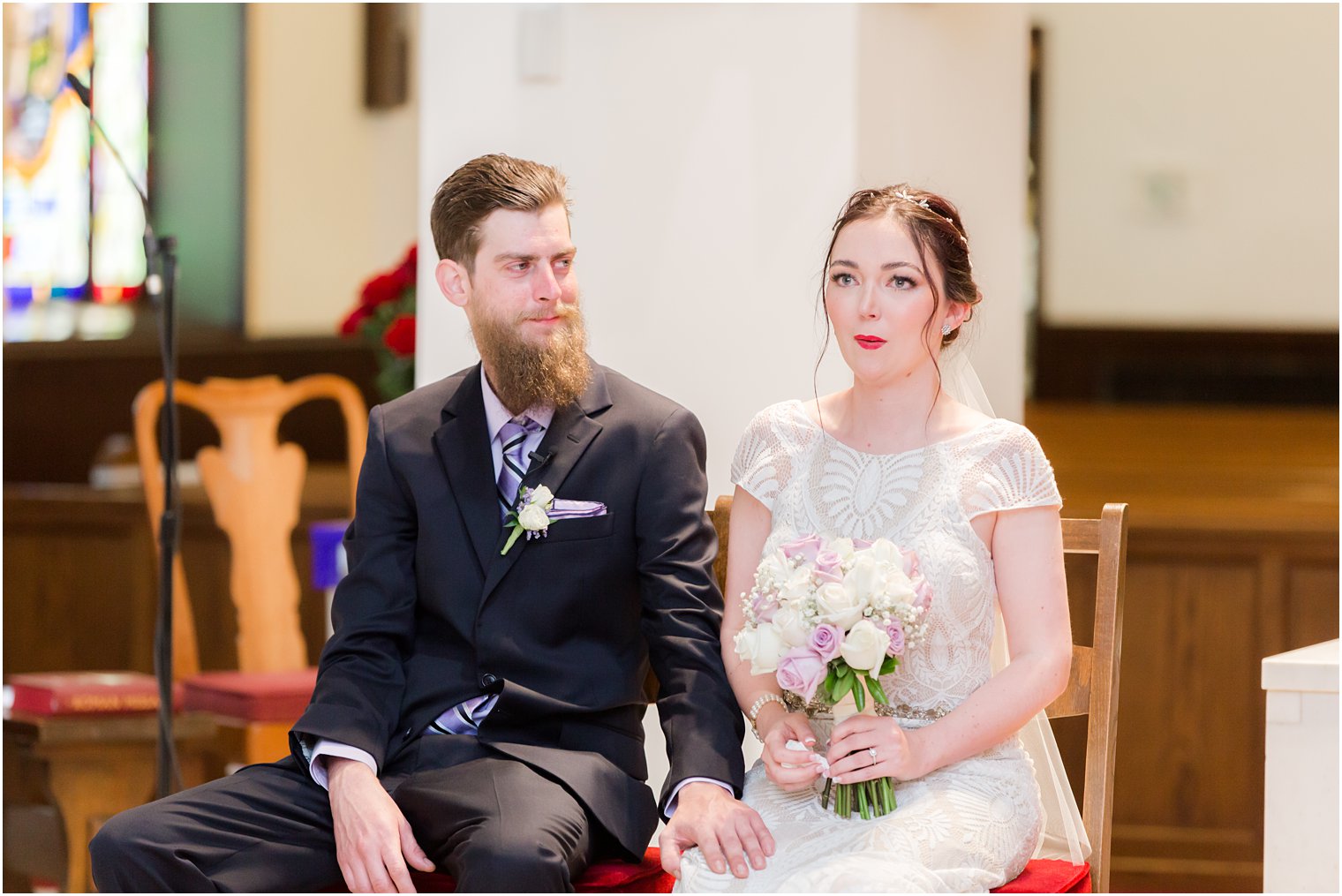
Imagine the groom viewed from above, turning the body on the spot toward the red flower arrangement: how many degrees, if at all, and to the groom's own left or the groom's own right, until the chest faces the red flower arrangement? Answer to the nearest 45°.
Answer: approximately 135° to the groom's own right

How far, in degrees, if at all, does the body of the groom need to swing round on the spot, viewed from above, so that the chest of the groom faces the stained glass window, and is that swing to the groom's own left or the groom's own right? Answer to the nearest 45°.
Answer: approximately 135° to the groom's own right

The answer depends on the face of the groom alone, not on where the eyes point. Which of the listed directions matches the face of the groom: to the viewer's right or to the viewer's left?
to the viewer's right

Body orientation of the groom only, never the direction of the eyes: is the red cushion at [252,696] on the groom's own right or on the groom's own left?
on the groom's own right

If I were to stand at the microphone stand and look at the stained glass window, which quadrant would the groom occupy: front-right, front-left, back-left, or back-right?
back-right

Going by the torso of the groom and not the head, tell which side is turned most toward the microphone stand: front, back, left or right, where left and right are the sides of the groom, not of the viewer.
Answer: right
